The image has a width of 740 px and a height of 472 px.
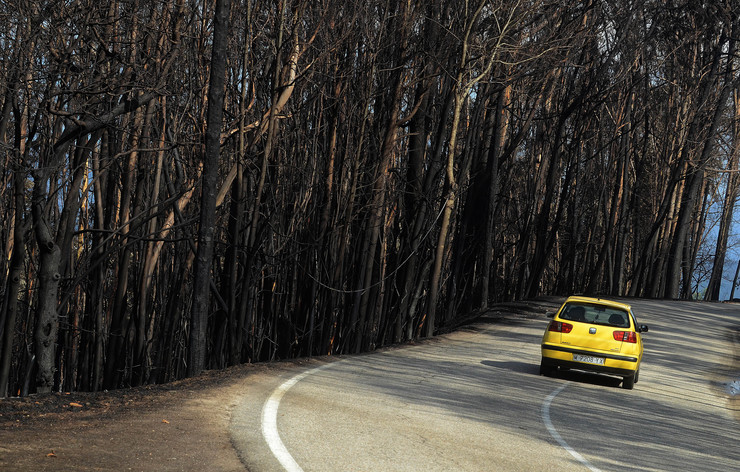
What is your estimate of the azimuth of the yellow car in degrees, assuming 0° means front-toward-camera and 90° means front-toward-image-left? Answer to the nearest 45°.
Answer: approximately 180°
